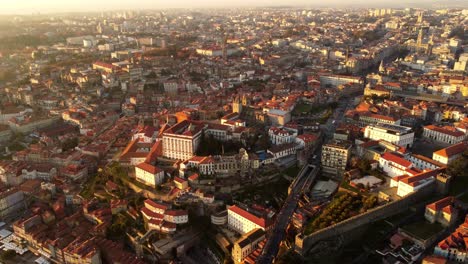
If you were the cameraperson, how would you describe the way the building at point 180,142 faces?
facing the viewer

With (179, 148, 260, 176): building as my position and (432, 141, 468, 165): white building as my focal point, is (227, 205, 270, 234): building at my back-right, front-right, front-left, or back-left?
front-right

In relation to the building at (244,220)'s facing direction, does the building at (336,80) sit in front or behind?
behind

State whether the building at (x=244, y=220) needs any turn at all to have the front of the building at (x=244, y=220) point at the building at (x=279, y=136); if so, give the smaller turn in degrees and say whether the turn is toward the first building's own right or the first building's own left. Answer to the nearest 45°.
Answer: approximately 135° to the first building's own right

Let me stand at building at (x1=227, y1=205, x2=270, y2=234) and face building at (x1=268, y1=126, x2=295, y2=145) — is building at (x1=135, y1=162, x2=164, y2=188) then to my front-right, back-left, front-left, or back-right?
front-left

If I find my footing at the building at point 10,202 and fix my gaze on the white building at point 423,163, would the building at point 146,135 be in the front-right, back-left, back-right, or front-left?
front-left

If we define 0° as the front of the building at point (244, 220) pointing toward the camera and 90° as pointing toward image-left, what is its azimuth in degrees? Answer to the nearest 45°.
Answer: approximately 45°

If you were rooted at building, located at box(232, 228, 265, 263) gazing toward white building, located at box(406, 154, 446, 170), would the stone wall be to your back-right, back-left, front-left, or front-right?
front-right

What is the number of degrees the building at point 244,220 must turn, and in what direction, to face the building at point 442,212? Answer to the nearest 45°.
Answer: approximately 135° to its left

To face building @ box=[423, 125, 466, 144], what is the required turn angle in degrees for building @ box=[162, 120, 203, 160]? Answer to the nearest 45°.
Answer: approximately 90° to its left

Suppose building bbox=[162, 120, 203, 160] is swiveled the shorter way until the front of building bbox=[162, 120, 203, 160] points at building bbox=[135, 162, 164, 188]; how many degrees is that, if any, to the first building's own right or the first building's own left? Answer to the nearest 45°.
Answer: approximately 45° to the first building's own right

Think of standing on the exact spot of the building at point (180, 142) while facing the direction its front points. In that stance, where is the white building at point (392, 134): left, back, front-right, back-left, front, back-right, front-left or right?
left

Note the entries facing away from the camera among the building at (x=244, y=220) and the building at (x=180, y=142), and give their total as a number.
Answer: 0

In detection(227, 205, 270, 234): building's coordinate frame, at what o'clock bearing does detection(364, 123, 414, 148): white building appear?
The white building is roughly at 6 o'clock from the building.

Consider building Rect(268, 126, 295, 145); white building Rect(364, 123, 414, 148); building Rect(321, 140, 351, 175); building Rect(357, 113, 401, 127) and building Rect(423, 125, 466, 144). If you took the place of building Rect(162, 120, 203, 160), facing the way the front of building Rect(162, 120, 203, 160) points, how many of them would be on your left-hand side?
5

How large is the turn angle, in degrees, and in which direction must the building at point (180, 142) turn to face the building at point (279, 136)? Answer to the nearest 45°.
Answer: approximately 90° to its left

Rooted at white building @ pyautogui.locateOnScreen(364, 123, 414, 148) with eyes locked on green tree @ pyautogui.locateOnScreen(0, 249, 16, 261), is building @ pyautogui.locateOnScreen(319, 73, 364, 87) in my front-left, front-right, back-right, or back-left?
back-right

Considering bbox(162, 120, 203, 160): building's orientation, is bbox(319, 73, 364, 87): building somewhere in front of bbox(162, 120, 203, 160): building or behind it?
behind

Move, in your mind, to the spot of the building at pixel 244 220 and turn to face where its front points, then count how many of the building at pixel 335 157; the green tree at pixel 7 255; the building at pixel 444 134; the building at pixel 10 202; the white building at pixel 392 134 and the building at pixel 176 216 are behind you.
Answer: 3
